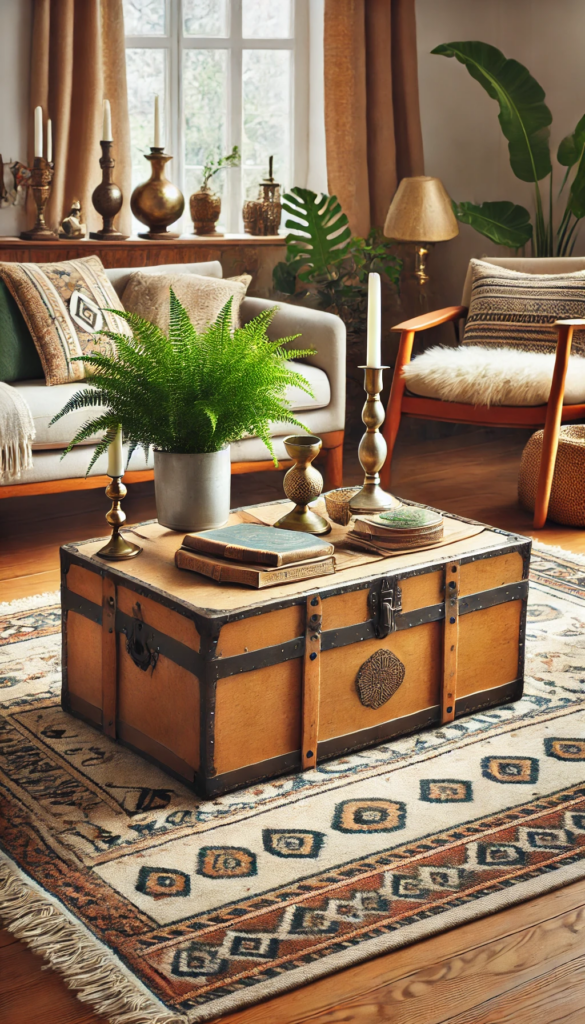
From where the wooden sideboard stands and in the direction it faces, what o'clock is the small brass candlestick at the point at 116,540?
The small brass candlestick is roughly at 12 o'clock from the wooden sideboard.

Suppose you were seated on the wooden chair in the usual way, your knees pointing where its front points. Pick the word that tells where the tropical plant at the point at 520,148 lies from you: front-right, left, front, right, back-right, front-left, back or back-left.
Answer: back-right

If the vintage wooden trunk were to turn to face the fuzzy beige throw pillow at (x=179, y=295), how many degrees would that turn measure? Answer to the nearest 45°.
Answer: approximately 135° to its left

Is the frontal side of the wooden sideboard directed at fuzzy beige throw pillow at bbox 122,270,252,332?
yes

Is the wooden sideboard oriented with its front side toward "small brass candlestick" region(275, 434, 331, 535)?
yes

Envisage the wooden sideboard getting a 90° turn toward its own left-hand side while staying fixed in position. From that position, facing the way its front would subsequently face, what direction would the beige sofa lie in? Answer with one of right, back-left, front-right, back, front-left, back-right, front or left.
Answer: right

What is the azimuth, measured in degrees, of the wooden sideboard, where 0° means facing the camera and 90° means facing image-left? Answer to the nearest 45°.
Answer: approximately 0°

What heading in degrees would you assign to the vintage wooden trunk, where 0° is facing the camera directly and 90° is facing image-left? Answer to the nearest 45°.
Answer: approximately 315°

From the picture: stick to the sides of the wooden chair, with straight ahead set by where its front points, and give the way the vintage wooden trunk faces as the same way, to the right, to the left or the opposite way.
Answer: to the left

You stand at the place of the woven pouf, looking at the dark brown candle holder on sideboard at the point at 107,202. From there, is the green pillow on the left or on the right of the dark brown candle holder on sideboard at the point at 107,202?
left

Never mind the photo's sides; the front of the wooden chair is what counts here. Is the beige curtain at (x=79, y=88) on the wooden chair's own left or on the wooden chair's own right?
on the wooden chair's own right

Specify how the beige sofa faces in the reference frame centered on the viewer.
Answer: facing the viewer and to the right of the viewer
